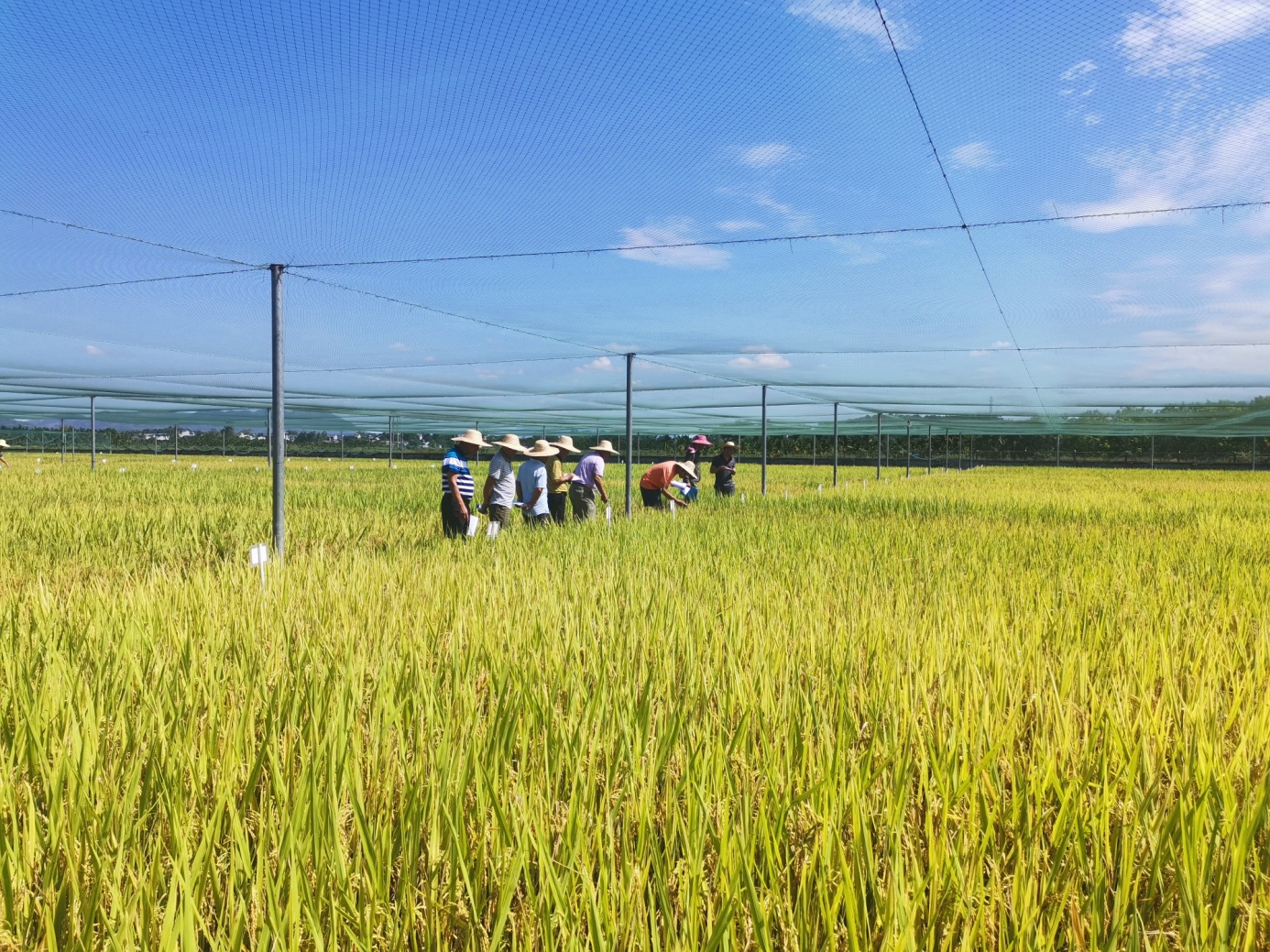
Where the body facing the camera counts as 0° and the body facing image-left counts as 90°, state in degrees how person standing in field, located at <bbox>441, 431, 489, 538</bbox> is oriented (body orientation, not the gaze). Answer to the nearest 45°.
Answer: approximately 270°

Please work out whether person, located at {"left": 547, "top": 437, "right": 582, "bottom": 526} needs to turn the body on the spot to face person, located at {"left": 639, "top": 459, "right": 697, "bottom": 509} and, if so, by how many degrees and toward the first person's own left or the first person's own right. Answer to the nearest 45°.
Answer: approximately 45° to the first person's own left

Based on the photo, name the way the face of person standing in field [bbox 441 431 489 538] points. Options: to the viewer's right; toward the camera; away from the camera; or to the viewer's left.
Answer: to the viewer's right

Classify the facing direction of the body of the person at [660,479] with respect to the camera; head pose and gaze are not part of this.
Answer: to the viewer's right

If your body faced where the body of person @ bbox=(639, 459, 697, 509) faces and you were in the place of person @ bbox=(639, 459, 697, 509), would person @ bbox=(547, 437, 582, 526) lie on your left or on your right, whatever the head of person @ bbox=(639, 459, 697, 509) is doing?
on your right
